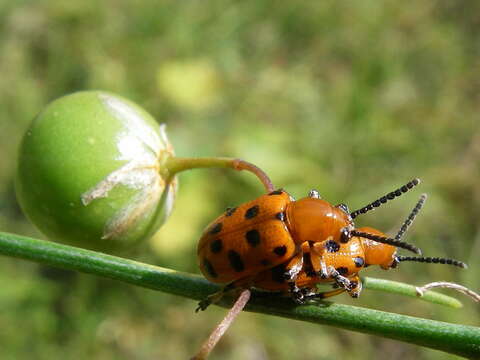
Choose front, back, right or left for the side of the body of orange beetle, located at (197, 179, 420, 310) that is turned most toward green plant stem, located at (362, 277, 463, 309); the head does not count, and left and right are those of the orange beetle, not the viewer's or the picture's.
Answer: front

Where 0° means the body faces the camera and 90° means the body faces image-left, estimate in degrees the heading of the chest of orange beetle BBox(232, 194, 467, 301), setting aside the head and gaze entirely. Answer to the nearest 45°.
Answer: approximately 270°

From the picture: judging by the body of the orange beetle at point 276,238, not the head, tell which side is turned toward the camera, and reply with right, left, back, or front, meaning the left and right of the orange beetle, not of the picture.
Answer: right
